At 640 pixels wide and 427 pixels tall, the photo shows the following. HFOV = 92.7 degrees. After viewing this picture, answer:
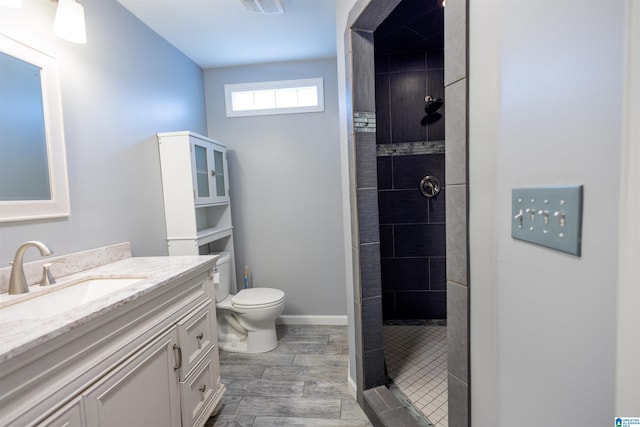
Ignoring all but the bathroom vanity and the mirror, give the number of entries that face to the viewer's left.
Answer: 0

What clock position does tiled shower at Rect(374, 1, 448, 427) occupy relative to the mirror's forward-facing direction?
The tiled shower is roughly at 11 o'clock from the mirror.

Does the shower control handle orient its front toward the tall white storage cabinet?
no

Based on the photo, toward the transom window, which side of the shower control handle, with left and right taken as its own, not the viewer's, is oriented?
right

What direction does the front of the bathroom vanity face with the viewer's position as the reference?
facing the viewer and to the right of the viewer

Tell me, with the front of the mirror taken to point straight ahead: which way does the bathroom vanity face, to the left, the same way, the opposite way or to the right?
the same way

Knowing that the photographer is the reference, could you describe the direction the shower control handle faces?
facing the viewer

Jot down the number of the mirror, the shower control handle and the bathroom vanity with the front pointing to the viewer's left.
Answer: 0

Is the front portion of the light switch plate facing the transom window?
no

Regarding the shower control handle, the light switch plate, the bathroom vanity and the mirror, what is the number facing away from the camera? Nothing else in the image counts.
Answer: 0

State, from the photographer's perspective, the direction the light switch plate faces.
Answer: facing the viewer and to the left of the viewer

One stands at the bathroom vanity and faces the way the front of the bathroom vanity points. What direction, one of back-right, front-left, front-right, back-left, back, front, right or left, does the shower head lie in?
front-left

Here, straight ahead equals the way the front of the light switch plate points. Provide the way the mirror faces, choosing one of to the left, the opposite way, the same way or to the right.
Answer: the opposite way

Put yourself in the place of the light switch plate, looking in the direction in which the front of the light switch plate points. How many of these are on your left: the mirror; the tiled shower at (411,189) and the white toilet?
0

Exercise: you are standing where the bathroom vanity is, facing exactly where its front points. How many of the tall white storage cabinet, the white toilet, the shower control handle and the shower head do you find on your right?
0

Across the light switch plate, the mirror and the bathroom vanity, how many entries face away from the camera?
0

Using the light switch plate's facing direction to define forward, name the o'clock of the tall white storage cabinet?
The tall white storage cabinet is roughly at 2 o'clock from the light switch plate.

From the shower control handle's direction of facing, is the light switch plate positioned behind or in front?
in front
